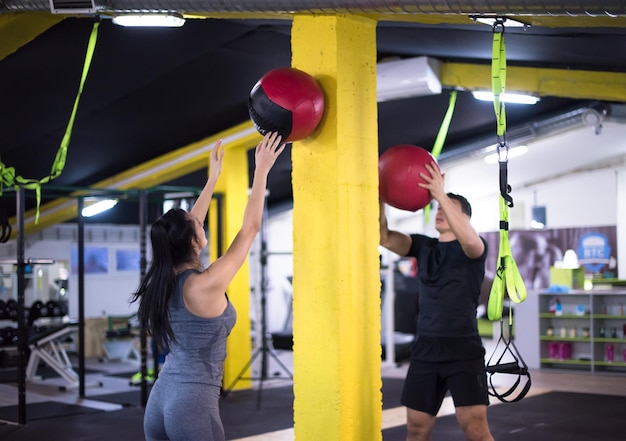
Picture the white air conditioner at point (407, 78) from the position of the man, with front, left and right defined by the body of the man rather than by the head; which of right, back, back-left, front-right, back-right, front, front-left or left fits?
back-right

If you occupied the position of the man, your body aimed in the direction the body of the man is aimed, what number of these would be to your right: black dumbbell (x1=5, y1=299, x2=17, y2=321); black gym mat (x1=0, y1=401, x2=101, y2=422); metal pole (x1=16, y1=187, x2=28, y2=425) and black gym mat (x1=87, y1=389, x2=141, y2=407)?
4

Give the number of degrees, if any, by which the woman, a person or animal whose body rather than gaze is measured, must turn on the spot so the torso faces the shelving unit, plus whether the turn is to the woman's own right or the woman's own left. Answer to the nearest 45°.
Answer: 0° — they already face it

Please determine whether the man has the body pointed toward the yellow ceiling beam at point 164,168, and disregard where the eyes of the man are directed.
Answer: no

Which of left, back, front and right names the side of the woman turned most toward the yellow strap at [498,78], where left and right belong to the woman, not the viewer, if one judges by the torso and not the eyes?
front

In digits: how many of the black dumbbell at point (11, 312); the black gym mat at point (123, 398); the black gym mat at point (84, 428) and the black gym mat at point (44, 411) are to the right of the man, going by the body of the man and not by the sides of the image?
4

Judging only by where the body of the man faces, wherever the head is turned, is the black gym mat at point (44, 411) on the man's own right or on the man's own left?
on the man's own right

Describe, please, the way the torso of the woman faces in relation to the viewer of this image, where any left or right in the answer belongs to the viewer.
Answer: facing away from the viewer and to the right of the viewer

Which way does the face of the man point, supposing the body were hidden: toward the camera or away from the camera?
toward the camera

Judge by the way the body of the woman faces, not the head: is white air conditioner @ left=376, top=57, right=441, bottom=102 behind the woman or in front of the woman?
in front

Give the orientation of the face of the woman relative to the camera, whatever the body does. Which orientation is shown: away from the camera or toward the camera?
away from the camera

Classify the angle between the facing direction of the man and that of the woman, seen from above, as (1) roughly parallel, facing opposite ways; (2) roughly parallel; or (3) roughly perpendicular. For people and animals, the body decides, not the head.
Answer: roughly parallel, facing opposite ways

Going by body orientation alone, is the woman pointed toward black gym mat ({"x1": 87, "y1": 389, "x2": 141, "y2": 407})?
no

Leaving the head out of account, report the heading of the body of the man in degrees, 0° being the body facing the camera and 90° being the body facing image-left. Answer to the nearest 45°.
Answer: approximately 45°
